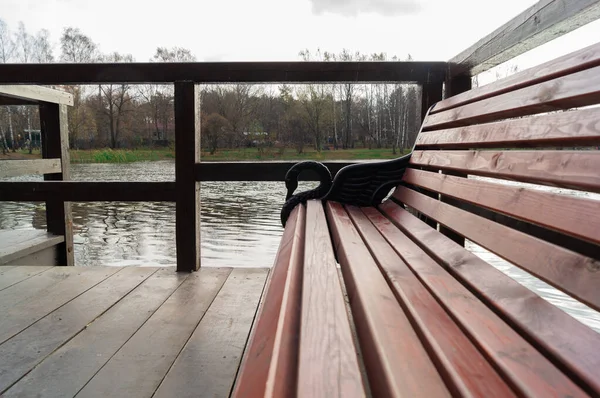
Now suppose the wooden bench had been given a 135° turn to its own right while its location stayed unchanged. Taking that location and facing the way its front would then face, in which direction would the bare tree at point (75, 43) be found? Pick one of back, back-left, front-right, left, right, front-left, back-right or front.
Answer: left

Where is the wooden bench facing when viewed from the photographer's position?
facing to the left of the viewer

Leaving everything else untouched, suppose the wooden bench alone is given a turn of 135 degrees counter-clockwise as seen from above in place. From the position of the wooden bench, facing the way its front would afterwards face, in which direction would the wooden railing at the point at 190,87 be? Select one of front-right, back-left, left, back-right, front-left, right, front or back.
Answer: back
